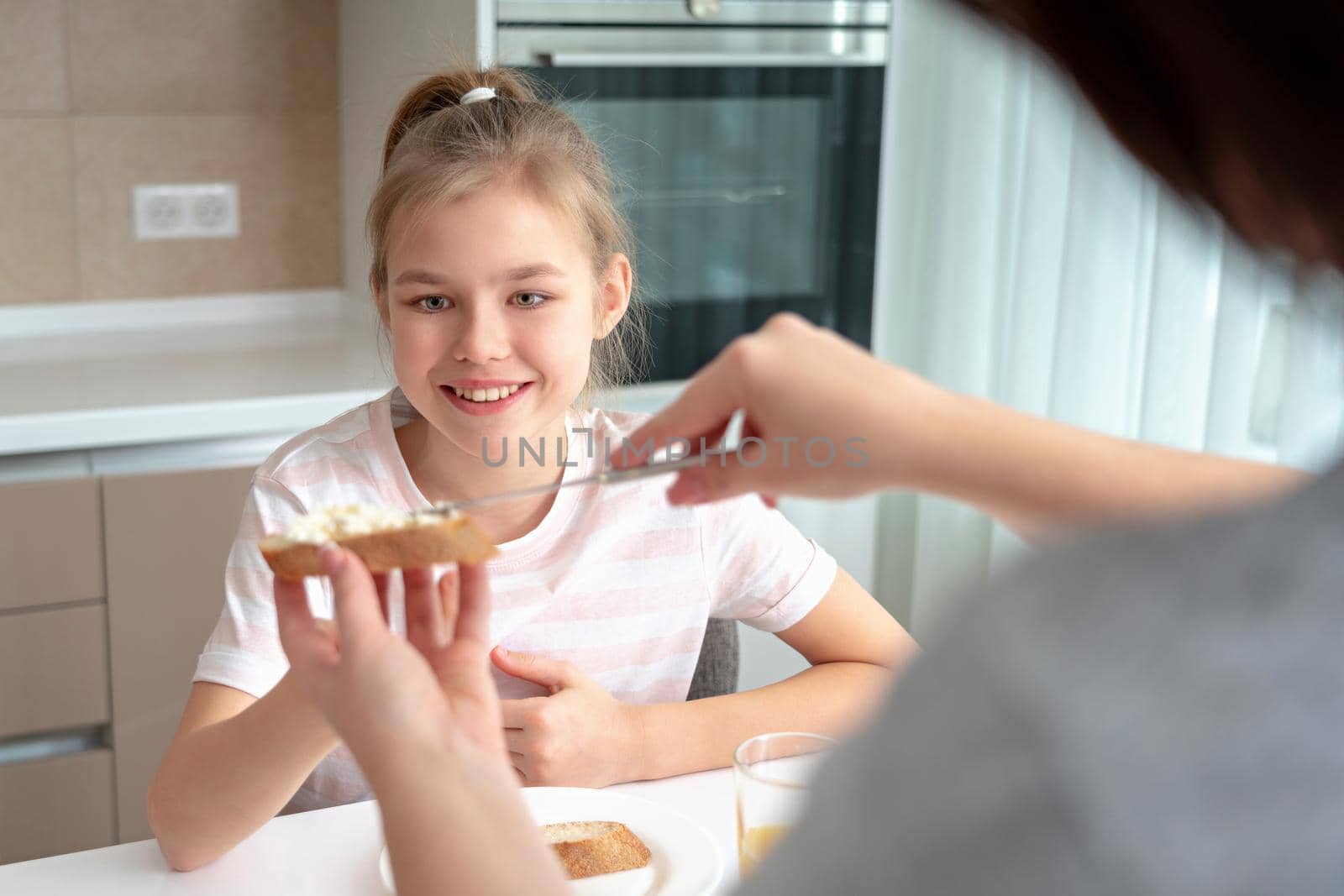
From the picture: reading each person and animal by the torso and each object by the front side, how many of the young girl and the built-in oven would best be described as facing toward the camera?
2

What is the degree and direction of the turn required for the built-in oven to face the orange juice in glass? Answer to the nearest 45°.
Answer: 0° — it already faces it

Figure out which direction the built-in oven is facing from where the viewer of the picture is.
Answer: facing the viewer

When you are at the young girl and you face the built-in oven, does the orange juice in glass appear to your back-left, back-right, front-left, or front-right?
back-right

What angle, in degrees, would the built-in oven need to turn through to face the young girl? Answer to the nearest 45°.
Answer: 0° — it already faces them

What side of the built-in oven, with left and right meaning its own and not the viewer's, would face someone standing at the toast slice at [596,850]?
front

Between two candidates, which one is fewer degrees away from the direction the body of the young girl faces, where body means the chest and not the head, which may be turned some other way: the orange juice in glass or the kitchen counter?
the orange juice in glass

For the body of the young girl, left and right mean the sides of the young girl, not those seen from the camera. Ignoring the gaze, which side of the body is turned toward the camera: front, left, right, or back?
front

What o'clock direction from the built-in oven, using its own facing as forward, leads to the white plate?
The white plate is roughly at 12 o'clock from the built-in oven.

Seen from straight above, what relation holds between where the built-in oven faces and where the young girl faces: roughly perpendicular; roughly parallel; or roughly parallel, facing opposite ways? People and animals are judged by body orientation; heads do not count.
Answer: roughly parallel
